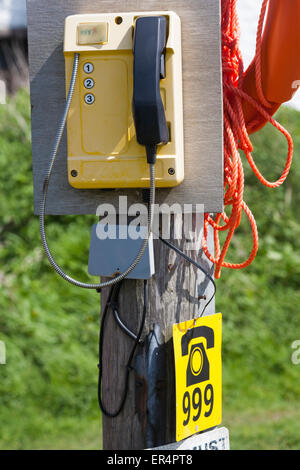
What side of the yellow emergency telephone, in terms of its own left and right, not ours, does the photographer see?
front
